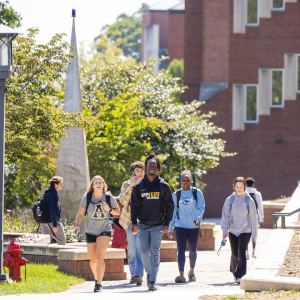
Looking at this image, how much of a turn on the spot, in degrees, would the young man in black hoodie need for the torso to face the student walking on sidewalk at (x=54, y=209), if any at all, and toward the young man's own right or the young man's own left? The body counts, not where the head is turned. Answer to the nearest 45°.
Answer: approximately 135° to the young man's own right

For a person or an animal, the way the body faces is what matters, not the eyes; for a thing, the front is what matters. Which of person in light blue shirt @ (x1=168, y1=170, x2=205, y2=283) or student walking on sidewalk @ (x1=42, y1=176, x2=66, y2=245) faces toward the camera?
the person in light blue shirt

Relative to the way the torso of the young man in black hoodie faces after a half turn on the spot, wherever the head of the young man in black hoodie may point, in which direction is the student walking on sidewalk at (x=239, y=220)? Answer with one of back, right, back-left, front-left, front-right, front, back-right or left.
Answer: front-right

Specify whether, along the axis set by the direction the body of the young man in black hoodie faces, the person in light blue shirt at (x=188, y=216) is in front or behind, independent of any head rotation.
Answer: behind

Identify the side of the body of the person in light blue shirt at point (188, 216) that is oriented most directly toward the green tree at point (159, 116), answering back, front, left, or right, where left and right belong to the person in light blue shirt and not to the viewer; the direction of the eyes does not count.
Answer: back

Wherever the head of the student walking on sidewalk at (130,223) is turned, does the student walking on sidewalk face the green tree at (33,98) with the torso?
no

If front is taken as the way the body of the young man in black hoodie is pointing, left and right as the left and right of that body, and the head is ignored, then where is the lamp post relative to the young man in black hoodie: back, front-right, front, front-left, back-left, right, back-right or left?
right

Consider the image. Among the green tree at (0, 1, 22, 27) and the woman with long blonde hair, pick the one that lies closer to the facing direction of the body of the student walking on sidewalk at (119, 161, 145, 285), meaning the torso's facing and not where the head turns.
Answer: the woman with long blonde hair

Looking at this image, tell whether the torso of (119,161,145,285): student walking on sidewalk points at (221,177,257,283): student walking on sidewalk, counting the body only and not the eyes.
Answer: no

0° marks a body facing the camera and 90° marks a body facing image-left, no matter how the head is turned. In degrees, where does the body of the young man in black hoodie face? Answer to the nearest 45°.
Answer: approximately 0°

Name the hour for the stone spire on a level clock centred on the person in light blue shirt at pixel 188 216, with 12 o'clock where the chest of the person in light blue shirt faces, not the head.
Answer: The stone spire is roughly at 5 o'clock from the person in light blue shirt.

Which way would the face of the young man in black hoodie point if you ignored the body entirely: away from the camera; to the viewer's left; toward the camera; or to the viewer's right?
toward the camera

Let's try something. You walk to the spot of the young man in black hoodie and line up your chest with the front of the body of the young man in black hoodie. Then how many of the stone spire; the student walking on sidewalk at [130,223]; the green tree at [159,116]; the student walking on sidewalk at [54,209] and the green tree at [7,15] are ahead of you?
0

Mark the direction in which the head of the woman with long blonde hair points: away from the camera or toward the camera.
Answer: toward the camera

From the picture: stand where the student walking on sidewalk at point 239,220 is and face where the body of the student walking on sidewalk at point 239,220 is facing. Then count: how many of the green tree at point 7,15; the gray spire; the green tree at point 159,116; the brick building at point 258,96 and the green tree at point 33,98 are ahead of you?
0

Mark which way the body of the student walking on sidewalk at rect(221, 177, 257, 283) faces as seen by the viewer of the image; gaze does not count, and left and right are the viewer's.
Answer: facing the viewer

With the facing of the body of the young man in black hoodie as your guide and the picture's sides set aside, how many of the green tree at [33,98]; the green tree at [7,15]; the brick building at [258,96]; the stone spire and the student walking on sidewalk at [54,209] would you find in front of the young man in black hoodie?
0
